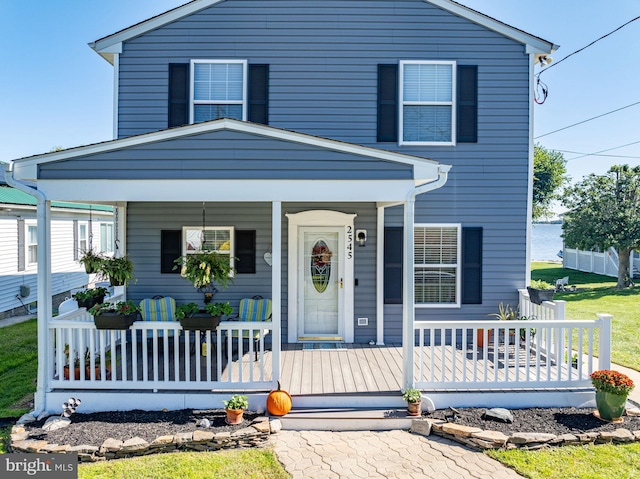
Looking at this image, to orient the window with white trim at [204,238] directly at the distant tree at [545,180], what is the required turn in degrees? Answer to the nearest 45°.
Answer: approximately 135° to its left

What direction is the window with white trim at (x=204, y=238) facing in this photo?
toward the camera

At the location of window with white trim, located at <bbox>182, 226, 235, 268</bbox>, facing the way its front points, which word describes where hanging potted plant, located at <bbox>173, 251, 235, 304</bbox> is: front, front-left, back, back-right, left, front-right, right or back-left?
front

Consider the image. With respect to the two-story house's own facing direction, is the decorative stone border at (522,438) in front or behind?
in front

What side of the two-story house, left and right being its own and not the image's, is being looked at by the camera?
front

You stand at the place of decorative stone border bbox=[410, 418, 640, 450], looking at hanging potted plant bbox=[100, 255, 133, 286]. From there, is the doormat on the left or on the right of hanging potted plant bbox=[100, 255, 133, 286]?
right

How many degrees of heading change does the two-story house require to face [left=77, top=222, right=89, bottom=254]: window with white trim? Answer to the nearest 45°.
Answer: approximately 135° to its right

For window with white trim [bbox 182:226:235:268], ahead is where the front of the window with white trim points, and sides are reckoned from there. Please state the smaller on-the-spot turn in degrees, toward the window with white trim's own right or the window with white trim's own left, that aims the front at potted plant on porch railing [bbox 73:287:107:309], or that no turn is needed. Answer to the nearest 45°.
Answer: approximately 45° to the window with white trim's own right
